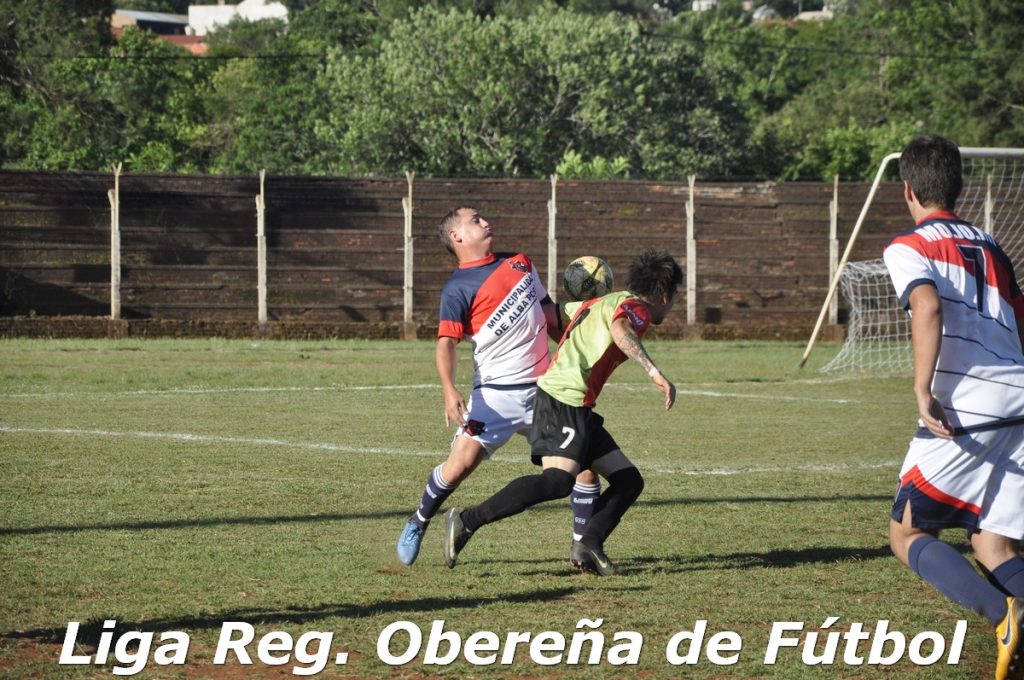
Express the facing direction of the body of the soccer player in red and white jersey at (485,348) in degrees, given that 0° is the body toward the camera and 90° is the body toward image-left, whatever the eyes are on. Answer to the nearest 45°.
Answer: approximately 315°

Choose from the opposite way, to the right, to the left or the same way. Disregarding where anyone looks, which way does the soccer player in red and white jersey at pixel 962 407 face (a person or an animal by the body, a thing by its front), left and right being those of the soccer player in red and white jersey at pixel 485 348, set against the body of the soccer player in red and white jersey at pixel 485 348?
the opposite way

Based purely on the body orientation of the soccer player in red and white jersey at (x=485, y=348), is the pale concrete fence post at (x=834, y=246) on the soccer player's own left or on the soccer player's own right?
on the soccer player's own left

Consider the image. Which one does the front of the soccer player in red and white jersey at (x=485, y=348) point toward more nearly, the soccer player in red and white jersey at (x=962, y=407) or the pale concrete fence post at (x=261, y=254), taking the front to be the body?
the soccer player in red and white jersey

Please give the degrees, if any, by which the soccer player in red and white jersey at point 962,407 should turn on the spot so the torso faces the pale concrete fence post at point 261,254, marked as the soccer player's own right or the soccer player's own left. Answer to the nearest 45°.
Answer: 0° — they already face it

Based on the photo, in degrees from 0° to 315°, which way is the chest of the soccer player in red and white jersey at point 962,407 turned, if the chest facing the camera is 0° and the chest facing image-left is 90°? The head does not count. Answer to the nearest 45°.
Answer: approximately 135°

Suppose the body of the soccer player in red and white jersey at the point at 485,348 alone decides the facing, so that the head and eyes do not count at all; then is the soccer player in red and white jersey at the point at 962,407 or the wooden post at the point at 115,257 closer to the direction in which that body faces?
the soccer player in red and white jersey

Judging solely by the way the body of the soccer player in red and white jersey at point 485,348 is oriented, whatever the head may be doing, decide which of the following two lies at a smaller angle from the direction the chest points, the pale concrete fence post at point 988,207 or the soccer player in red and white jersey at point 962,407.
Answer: the soccer player in red and white jersey

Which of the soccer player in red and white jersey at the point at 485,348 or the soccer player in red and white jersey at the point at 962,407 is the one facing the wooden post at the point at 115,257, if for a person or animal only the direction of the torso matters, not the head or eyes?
the soccer player in red and white jersey at the point at 962,407

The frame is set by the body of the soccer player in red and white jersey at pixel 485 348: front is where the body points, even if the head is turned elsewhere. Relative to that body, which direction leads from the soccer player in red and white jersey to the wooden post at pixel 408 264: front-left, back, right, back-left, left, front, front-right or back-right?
back-left

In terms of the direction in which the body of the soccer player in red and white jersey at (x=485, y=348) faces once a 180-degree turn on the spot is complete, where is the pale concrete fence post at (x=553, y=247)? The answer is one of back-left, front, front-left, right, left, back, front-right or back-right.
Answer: front-right
